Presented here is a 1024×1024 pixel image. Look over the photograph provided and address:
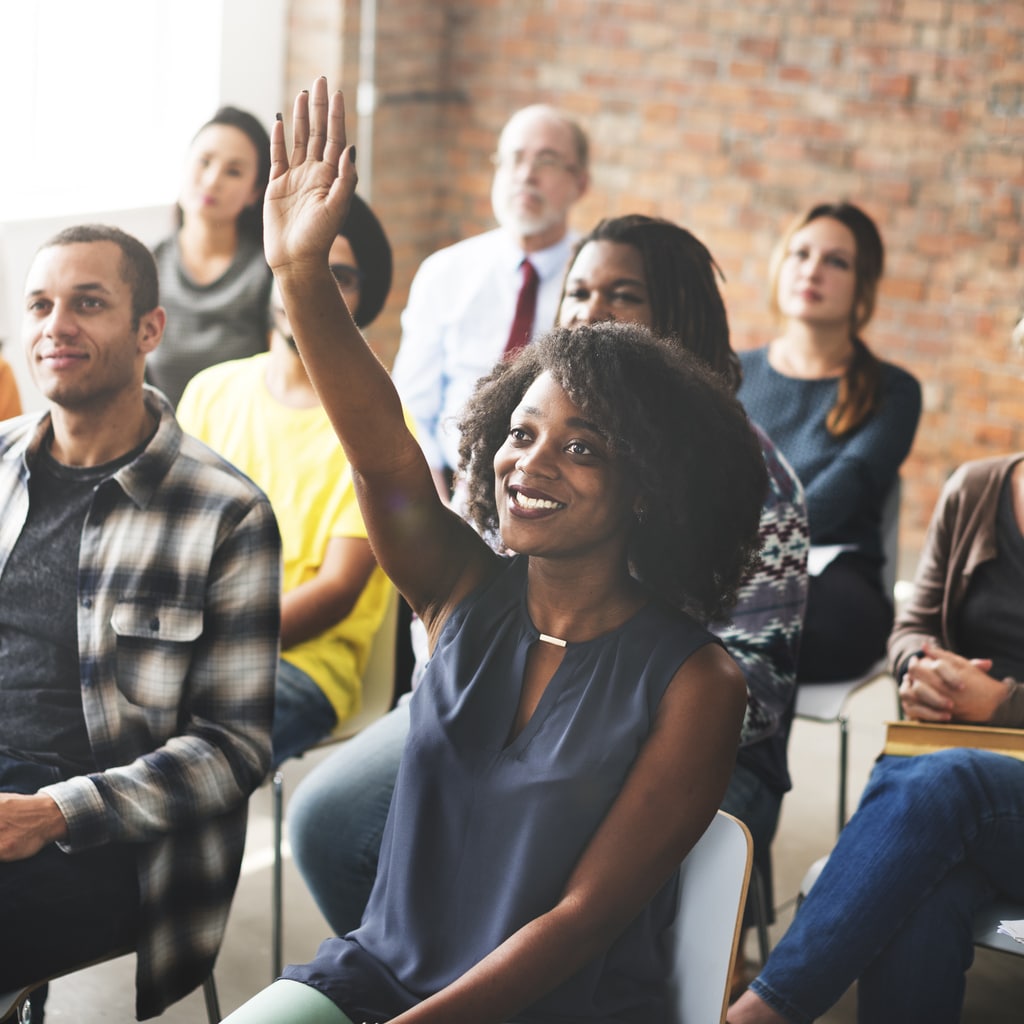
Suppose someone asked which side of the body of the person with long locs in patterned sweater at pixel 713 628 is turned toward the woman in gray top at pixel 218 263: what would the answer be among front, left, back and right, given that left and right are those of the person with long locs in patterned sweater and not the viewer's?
right

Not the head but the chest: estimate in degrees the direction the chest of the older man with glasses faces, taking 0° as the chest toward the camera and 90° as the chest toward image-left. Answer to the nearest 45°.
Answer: approximately 45°

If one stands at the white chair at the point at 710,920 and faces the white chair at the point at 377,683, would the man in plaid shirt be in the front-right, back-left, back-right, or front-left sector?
front-left

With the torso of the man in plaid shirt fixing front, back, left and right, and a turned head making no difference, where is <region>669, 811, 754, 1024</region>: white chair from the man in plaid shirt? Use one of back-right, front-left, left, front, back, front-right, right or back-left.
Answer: left

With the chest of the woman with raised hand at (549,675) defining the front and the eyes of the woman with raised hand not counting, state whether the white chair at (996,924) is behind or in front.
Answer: behind

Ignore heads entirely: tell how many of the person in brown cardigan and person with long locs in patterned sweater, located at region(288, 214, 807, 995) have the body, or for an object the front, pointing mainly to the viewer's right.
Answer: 0

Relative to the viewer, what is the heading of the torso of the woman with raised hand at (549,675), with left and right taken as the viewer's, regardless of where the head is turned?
facing the viewer and to the left of the viewer

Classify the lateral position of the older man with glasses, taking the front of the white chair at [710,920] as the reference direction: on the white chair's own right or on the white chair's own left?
on the white chair's own right

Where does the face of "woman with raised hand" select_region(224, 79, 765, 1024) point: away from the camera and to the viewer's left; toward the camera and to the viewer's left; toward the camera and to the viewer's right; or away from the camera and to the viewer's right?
toward the camera and to the viewer's left

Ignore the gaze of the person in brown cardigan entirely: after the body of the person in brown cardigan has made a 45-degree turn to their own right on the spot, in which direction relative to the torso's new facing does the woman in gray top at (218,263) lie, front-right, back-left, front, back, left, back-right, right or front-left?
front-right

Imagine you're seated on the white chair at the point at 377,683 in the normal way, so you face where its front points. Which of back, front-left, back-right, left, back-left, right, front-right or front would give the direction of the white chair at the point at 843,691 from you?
back-left

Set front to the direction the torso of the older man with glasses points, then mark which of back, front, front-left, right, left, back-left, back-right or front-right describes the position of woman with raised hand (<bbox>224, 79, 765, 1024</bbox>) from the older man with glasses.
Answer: front-left

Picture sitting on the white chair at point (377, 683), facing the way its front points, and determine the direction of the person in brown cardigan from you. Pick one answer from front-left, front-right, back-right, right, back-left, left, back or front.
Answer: left
